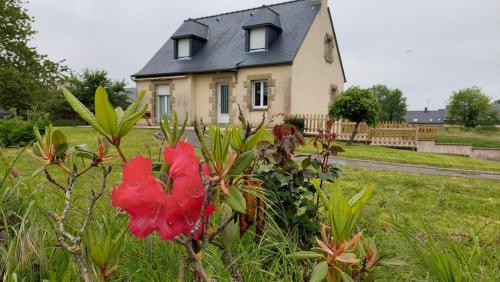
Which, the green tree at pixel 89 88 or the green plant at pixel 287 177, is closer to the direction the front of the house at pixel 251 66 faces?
the green plant

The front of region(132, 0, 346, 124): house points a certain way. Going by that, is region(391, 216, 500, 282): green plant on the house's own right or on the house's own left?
on the house's own left

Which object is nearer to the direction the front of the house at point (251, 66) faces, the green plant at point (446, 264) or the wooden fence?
the green plant

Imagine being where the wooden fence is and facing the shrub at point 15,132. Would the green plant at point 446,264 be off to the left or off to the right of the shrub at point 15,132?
left

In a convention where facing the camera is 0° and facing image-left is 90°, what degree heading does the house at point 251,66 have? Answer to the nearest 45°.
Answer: approximately 45°

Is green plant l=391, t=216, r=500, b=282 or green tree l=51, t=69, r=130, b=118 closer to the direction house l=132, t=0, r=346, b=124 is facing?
the green plant

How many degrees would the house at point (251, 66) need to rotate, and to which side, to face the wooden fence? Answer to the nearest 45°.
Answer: approximately 90° to its left

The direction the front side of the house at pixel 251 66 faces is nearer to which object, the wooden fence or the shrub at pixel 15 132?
the shrub

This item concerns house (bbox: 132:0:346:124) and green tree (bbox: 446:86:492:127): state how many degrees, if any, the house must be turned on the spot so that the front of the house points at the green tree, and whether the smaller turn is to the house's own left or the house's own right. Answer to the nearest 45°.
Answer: approximately 180°

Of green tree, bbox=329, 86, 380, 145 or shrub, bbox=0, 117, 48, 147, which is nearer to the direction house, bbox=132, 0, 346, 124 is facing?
the shrub

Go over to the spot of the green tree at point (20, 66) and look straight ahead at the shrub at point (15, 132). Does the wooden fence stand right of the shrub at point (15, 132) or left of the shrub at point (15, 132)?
left
